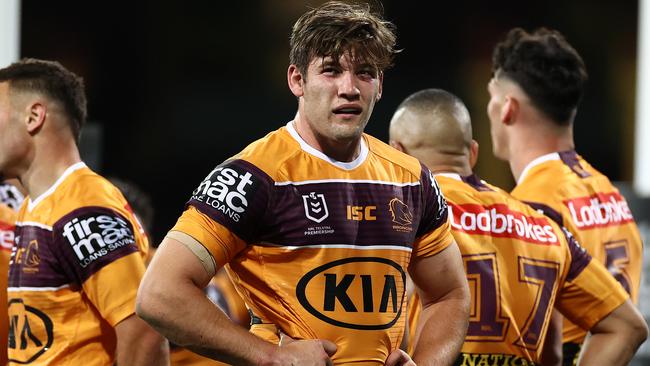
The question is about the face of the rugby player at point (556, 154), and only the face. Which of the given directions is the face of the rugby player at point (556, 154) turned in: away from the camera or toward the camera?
away from the camera

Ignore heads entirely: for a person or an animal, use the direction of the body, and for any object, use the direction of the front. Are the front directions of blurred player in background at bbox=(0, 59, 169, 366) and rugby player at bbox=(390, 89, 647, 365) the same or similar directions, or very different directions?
very different directions

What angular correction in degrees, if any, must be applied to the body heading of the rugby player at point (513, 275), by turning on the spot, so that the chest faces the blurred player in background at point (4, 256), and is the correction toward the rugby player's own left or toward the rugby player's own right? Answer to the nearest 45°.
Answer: approximately 90° to the rugby player's own left

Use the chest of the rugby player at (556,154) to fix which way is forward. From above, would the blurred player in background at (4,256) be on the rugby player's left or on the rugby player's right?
on the rugby player's left

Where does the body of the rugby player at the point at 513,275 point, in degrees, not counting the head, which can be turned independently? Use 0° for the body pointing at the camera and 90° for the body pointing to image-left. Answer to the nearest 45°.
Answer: approximately 180°

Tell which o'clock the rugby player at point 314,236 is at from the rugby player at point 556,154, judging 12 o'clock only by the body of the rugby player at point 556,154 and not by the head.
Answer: the rugby player at point 314,236 is roughly at 8 o'clock from the rugby player at point 556,154.

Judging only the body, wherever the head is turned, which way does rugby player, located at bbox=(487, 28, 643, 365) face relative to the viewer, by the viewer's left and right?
facing away from the viewer and to the left of the viewer

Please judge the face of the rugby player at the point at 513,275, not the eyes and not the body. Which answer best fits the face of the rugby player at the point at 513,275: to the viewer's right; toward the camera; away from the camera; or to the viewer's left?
away from the camera

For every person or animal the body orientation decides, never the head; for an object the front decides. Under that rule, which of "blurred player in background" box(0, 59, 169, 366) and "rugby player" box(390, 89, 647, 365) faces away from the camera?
the rugby player

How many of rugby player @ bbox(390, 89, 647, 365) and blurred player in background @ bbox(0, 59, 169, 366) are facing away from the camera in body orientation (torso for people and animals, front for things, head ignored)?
1

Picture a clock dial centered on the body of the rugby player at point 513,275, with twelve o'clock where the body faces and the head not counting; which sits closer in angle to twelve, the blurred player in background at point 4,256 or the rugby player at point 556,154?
the rugby player

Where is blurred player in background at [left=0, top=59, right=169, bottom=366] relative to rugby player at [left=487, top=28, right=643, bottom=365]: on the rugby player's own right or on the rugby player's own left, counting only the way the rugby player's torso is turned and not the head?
on the rugby player's own left
